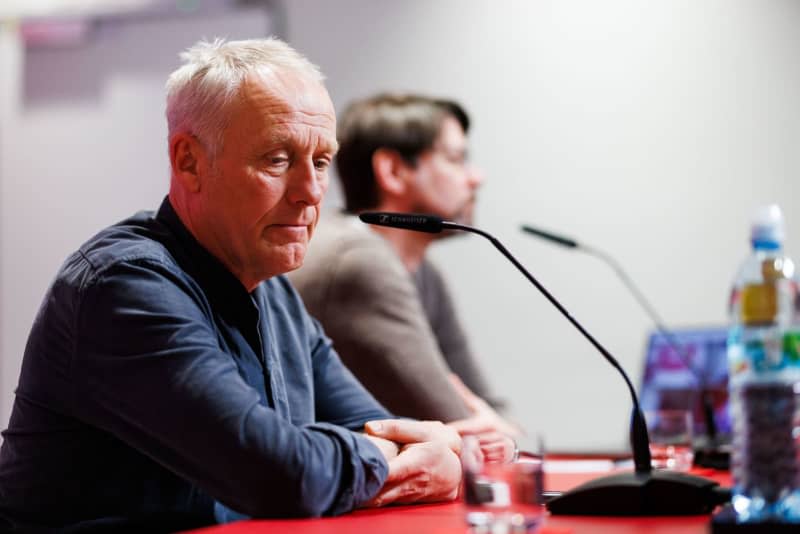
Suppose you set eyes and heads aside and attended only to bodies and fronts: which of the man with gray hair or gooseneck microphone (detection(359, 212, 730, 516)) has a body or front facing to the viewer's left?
the gooseneck microphone

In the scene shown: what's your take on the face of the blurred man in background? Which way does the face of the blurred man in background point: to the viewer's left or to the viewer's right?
to the viewer's right

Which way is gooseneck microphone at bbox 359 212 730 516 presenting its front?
to the viewer's left

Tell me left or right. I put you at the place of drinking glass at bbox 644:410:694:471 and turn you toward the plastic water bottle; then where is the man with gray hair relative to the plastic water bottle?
right

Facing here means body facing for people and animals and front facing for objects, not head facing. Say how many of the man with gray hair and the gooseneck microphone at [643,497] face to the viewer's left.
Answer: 1

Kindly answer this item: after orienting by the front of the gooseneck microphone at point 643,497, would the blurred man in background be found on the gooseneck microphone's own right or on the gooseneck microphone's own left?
on the gooseneck microphone's own right

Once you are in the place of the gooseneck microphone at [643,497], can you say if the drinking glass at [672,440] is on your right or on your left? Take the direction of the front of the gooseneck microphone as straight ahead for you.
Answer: on your right

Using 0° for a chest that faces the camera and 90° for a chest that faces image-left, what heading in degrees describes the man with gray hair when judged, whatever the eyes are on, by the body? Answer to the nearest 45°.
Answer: approximately 315°
